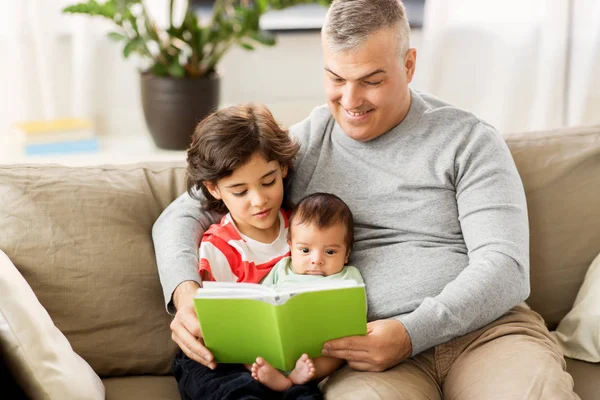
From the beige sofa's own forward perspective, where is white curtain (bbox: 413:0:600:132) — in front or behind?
behind

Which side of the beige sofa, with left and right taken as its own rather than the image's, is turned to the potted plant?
back

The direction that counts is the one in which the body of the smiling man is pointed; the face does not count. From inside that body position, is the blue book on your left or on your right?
on your right

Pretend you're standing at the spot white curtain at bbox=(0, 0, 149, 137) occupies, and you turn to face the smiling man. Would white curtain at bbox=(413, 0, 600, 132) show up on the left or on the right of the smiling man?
left

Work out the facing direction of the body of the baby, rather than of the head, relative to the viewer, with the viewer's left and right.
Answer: facing the viewer

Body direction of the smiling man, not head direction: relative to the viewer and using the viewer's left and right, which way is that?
facing the viewer and to the left of the viewer

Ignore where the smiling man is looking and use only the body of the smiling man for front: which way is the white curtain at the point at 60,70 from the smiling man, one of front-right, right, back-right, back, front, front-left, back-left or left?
right

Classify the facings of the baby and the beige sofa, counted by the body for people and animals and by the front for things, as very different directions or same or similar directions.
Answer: same or similar directions

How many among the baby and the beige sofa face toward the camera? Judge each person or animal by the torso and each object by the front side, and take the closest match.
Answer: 2

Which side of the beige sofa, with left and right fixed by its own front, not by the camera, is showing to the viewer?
front

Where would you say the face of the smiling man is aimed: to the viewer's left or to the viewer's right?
to the viewer's left
